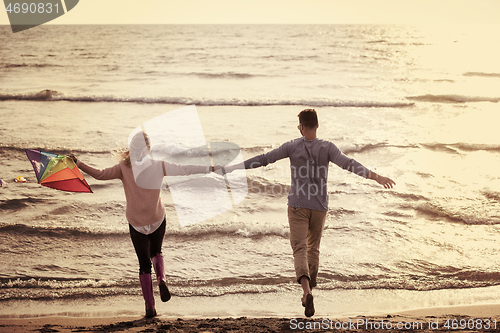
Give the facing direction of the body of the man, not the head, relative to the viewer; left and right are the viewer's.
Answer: facing away from the viewer

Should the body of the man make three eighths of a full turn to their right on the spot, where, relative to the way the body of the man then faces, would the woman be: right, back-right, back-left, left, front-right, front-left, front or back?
back-right

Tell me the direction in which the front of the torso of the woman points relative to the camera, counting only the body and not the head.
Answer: away from the camera

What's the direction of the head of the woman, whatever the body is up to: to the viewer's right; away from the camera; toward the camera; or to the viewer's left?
away from the camera
